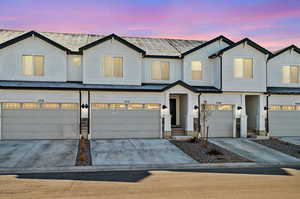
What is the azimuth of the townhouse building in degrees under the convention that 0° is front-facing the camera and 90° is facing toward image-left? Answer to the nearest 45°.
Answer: approximately 0°
